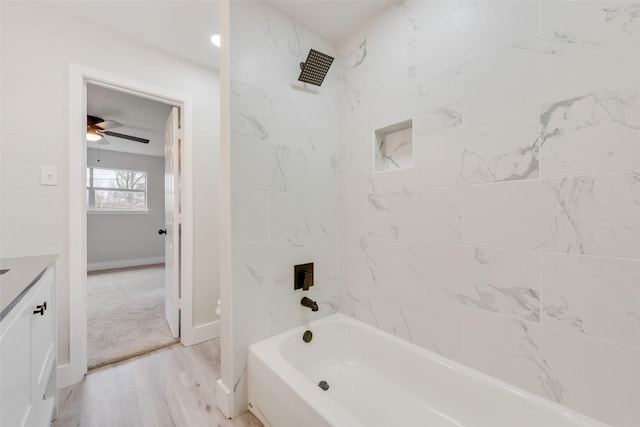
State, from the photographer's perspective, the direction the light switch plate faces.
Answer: facing the viewer

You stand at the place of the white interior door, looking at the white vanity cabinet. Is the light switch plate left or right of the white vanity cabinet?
right

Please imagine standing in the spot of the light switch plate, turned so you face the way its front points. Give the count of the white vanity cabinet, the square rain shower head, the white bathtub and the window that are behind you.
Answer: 1

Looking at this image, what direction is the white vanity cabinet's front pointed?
to the viewer's right

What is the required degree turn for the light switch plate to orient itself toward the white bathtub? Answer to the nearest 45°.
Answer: approximately 45° to its left

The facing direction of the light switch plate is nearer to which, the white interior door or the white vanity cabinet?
the white vanity cabinet
